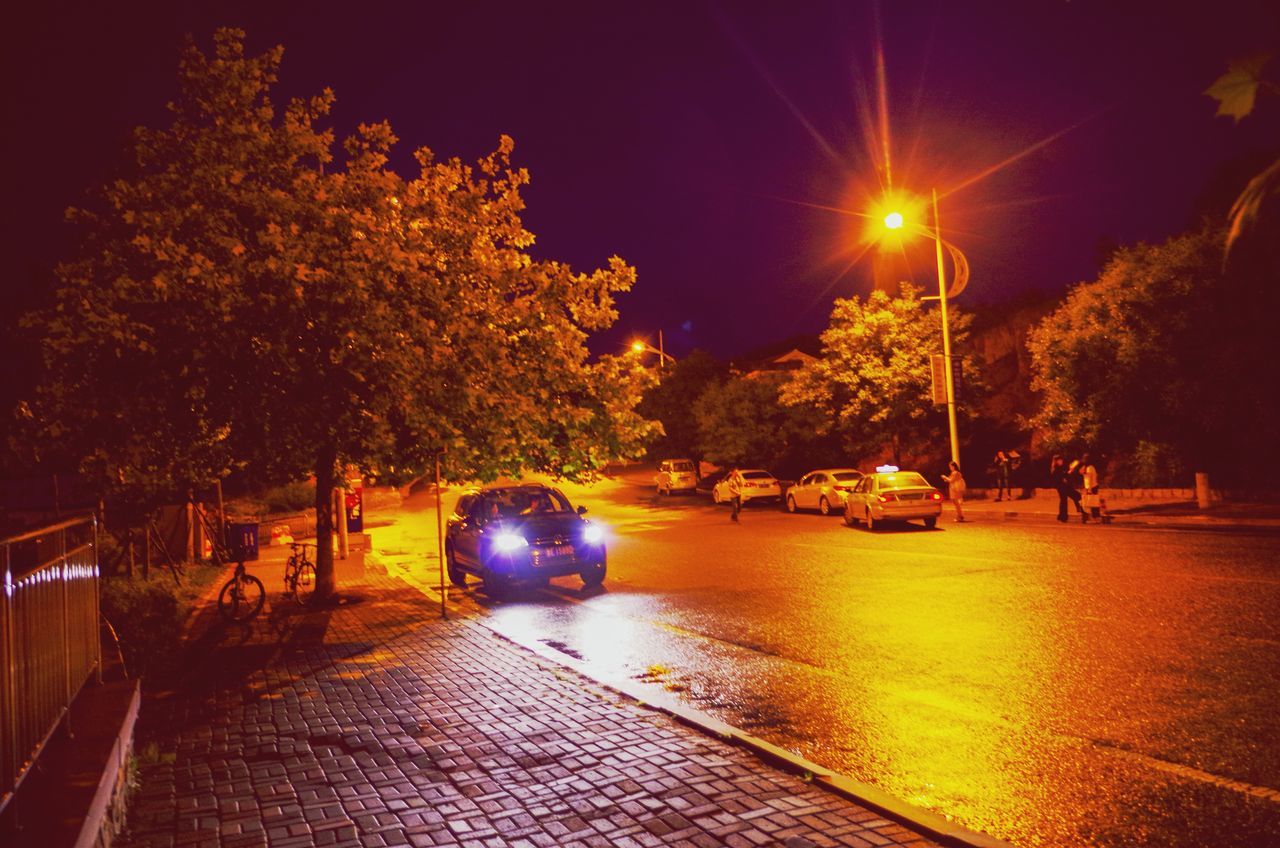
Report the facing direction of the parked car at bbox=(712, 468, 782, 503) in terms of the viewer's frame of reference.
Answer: facing away from the viewer and to the left of the viewer

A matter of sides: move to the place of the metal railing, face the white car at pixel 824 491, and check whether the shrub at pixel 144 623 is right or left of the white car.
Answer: left

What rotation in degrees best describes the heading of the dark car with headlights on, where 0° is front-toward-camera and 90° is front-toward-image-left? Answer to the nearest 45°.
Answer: approximately 315°

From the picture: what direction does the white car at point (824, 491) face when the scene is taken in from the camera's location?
facing away from the viewer and to the left of the viewer

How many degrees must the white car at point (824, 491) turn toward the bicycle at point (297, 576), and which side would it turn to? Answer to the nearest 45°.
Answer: approximately 90° to its left

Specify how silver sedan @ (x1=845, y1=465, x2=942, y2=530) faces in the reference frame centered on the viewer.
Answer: facing away from the viewer and to the left of the viewer

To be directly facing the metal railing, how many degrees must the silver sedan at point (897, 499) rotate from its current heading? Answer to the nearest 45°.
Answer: approximately 135° to its left

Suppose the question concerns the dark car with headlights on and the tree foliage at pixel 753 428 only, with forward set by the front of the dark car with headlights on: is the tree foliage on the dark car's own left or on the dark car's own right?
on the dark car's own left

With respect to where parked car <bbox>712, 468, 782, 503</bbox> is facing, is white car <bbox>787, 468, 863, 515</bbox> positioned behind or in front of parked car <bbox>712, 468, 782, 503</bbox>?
behind

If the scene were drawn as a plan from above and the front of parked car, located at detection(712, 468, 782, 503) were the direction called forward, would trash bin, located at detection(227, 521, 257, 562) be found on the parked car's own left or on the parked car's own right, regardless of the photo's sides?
on the parked car's own left

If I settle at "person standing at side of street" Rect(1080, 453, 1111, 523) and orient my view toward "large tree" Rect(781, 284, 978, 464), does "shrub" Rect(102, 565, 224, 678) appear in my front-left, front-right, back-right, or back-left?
back-left

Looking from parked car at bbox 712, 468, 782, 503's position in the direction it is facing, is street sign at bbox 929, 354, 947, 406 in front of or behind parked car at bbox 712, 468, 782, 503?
behind

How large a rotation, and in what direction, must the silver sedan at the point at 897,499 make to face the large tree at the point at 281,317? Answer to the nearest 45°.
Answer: approximately 90° to its left
